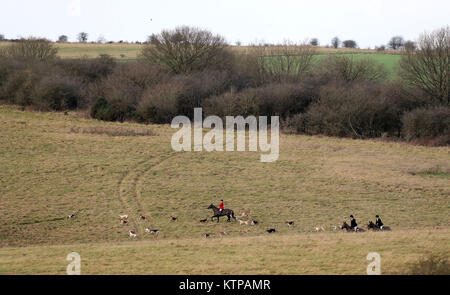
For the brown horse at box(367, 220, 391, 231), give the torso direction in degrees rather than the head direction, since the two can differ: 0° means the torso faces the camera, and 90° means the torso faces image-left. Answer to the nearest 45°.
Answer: approximately 90°
